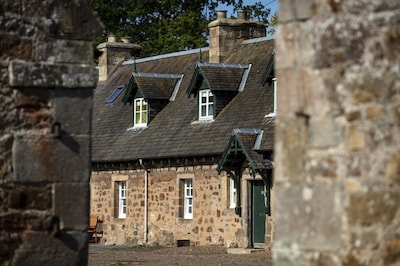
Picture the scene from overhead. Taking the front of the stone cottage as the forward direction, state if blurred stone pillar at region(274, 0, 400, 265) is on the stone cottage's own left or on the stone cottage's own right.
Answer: on the stone cottage's own left

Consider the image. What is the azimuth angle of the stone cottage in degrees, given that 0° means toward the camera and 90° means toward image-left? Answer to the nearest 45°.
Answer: approximately 45°
